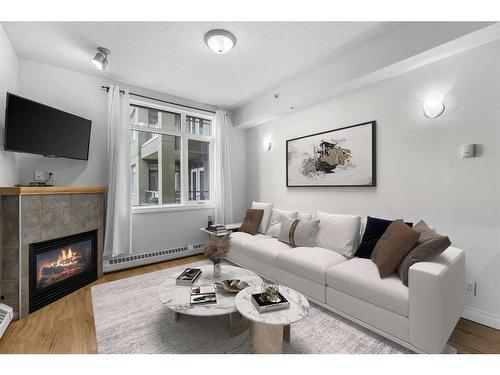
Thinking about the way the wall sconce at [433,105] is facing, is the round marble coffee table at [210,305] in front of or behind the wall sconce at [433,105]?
in front

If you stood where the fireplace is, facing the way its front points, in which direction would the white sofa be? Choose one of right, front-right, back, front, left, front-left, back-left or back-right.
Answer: front

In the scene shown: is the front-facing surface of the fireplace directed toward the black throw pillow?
yes

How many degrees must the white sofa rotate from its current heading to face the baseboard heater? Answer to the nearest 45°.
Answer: approximately 45° to its right

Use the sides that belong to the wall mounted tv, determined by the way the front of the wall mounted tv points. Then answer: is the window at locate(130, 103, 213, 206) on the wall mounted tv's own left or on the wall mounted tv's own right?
on the wall mounted tv's own left

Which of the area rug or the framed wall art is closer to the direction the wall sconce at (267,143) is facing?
the area rug

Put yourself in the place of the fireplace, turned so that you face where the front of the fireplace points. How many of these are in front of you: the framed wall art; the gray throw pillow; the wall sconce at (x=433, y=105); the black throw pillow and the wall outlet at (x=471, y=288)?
5

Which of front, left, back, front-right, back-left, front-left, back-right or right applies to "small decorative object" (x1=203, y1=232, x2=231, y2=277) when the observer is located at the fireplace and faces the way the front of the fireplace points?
front

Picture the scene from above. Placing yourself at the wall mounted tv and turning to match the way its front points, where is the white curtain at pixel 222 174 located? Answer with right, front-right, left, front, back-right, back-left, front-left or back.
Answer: front-left

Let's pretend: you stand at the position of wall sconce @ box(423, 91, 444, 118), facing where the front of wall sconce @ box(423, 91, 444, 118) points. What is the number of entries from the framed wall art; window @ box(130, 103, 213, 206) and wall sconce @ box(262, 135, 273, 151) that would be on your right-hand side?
3

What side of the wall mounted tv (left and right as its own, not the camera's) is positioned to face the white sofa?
front

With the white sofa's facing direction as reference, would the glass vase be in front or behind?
in front

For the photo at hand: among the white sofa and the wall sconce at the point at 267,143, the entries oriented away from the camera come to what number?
0

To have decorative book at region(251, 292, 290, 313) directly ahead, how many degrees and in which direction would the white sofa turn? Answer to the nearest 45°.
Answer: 0° — it already faces it

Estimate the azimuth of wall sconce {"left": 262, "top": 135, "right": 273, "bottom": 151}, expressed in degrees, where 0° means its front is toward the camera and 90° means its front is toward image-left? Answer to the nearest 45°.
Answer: approximately 45°

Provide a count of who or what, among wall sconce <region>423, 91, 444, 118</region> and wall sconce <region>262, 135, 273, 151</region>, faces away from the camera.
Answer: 0

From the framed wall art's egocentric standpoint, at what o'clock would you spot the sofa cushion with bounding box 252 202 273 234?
The sofa cushion is roughly at 2 o'clock from the framed wall art.
